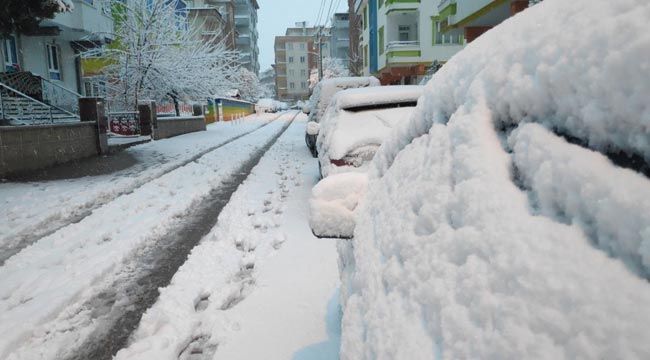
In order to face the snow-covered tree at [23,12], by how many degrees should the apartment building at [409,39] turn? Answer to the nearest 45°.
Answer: approximately 45° to its left

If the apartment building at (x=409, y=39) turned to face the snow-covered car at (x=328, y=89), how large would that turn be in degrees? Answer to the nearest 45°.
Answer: approximately 45° to its left

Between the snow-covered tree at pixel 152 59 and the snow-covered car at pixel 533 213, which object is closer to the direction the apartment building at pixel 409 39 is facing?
the snow-covered tree

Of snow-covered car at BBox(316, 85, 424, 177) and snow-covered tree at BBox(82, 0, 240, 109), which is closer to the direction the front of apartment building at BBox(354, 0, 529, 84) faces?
the snow-covered tree

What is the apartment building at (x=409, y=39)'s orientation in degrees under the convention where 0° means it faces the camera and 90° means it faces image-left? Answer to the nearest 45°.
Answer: approximately 45°

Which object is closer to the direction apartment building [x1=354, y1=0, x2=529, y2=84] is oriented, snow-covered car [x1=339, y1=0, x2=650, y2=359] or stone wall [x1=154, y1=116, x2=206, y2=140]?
the stone wall

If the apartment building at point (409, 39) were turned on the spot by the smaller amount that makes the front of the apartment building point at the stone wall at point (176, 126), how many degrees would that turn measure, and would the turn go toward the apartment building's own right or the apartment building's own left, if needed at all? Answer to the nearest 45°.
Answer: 0° — it already faces it

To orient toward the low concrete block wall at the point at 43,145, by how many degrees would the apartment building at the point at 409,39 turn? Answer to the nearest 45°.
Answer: approximately 45° to its left

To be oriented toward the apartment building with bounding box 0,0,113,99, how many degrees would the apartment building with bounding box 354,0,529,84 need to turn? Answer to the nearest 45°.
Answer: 0° — it already faces it

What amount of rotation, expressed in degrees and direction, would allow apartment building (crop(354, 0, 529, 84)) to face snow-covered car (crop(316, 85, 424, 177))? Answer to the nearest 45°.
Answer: approximately 45° to its left

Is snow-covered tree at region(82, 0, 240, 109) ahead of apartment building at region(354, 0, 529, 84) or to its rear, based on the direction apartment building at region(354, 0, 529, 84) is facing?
ahead

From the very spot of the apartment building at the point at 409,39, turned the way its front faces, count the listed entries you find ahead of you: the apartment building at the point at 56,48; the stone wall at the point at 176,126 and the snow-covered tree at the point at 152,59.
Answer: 3
